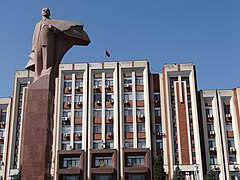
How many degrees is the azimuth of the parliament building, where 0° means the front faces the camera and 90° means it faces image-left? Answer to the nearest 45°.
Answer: approximately 0°

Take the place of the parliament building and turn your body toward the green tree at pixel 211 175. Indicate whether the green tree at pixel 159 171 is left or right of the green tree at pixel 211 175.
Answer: right

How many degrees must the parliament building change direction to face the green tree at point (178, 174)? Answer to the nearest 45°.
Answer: approximately 45° to its left

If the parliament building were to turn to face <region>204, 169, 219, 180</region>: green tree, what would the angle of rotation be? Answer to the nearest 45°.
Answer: approximately 90° to its left
